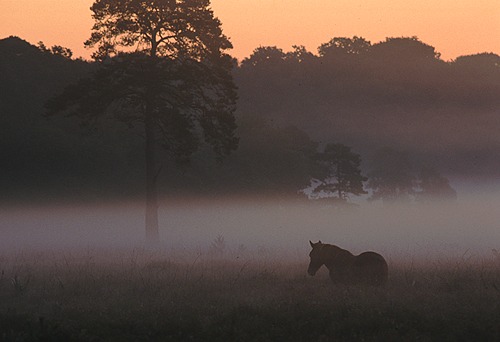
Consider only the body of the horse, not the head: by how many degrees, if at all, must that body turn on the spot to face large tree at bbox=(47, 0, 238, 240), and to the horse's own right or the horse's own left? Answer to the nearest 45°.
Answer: approximately 45° to the horse's own right

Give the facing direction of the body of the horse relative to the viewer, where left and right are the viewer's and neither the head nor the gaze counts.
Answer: facing to the left of the viewer
